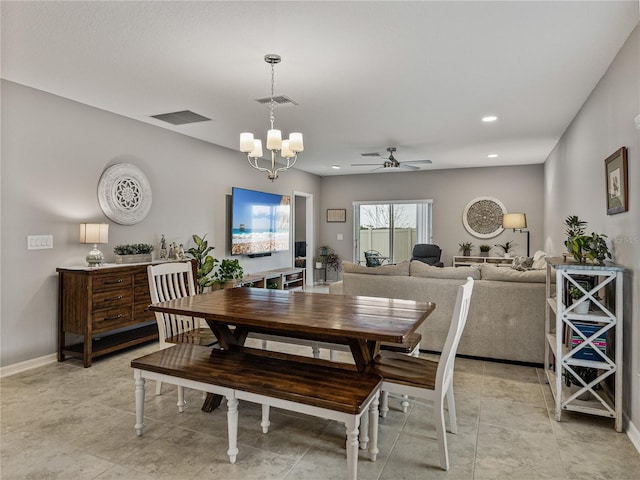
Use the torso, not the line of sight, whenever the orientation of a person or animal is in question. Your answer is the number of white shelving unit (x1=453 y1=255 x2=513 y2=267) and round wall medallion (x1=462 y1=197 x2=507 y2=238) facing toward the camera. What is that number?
2

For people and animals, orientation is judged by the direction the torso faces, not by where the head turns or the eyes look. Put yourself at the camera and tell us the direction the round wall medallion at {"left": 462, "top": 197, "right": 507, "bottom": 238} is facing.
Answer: facing the viewer

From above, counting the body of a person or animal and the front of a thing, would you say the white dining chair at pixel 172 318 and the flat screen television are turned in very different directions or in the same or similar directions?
same or similar directions

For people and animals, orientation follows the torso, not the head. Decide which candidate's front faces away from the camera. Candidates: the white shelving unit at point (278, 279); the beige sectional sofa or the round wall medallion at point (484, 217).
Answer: the beige sectional sofa

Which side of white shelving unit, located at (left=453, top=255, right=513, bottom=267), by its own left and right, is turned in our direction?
front

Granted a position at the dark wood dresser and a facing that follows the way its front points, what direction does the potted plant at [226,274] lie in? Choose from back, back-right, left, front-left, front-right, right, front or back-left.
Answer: left

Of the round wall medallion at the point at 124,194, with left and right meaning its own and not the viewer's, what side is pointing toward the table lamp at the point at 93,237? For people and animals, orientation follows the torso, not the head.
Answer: right

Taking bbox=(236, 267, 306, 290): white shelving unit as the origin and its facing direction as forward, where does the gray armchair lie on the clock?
The gray armchair is roughly at 10 o'clock from the white shelving unit.

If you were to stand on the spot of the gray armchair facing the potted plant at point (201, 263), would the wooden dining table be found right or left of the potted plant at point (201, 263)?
left

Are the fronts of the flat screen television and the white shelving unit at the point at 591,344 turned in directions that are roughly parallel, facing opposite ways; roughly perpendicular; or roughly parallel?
roughly parallel, facing opposite ways

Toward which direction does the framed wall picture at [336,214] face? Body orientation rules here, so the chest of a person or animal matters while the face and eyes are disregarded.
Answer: toward the camera

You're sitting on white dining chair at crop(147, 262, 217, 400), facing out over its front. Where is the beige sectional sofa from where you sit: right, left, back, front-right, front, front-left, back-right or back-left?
front-left

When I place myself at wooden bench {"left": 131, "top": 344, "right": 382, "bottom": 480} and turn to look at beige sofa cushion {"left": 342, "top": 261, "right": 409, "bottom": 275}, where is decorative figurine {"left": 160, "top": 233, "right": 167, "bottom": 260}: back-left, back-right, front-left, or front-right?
front-left

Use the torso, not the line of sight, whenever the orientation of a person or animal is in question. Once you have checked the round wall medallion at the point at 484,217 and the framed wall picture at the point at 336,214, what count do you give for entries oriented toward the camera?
2

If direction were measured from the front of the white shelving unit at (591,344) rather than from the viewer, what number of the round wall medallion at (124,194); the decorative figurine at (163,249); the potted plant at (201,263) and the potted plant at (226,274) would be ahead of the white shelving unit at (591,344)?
4

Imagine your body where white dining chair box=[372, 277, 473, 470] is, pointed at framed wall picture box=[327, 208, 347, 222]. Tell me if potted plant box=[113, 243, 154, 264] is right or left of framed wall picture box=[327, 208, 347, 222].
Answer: left
